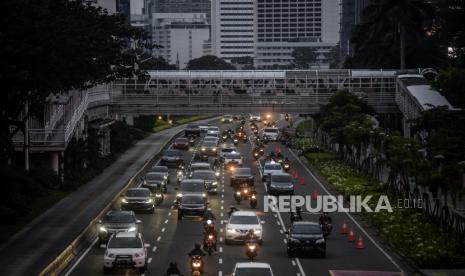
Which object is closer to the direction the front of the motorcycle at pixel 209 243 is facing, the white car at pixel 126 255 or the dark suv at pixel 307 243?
the white car

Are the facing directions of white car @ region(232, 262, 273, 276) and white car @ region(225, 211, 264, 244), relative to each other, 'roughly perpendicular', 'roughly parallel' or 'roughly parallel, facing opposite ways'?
roughly parallel

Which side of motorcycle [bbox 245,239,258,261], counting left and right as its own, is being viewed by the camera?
front

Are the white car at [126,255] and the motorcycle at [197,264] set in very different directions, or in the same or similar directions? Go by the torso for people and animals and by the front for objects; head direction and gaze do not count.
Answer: same or similar directions

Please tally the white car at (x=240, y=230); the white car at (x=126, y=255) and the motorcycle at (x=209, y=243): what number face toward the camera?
3

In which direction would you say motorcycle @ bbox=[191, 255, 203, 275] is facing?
toward the camera

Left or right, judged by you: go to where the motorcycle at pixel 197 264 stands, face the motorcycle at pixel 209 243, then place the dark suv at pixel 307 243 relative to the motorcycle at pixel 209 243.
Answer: right

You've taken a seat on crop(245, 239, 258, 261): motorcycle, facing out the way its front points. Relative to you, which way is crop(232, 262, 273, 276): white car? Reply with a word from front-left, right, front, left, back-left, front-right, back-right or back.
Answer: front

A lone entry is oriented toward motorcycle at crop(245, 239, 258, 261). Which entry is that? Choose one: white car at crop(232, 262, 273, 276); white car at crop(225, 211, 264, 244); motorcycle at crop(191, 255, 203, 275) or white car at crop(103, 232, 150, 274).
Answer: white car at crop(225, 211, 264, 244)

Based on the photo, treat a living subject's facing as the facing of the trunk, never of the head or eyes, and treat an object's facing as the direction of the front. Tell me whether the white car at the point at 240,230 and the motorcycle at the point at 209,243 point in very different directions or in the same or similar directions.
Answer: same or similar directions

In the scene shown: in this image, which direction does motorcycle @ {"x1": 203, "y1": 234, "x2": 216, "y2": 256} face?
toward the camera

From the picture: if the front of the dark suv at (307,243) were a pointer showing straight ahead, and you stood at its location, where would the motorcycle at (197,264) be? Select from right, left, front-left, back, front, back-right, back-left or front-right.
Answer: front-right

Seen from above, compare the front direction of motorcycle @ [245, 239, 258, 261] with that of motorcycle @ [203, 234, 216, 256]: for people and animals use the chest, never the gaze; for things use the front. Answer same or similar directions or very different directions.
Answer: same or similar directions

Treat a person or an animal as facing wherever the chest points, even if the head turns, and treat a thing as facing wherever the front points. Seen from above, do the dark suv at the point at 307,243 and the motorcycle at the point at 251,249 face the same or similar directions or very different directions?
same or similar directions

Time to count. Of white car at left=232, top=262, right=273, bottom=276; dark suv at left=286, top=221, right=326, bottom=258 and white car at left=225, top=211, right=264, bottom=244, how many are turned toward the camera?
3

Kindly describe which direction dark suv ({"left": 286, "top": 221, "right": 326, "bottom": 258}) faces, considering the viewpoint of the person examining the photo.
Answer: facing the viewer
